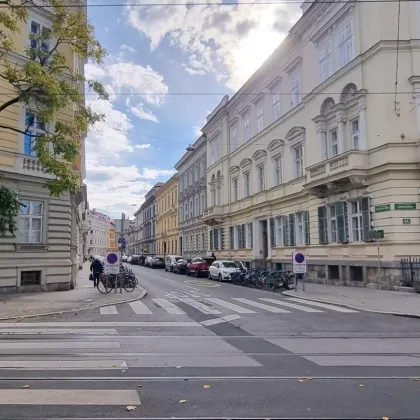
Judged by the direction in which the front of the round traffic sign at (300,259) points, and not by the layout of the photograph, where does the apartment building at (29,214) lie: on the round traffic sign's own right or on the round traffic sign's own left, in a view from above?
on the round traffic sign's own right

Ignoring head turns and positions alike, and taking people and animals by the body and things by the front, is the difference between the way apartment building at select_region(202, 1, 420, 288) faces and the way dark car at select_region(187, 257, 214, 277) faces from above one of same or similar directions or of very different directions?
very different directions

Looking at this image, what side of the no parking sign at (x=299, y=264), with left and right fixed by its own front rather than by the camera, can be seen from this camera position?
front

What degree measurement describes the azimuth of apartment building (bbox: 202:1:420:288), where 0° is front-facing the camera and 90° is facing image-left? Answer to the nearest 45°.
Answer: approximately 45°

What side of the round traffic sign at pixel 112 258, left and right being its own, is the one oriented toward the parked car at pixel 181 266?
back

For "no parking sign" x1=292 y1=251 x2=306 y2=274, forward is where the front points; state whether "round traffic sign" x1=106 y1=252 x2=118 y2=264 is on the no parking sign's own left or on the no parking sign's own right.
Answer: on the no parking sign's own right

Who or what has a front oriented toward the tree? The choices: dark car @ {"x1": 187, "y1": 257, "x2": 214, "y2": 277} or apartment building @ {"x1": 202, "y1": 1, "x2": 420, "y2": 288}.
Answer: the apartment building

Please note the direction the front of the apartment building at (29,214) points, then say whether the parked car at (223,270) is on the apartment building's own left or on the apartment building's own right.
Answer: on the apartment building's own left
